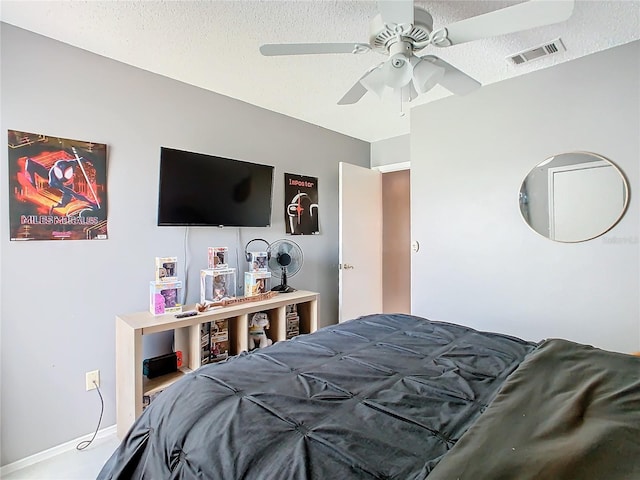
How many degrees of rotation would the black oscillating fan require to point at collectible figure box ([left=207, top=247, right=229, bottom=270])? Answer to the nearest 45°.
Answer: approximately 45° to its right

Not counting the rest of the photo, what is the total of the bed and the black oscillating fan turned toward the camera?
1

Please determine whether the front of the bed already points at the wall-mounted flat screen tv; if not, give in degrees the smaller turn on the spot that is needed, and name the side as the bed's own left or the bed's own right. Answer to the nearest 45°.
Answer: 0° — it already faces it

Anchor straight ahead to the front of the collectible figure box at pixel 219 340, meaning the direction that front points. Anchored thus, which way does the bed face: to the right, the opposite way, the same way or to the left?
the opposite way

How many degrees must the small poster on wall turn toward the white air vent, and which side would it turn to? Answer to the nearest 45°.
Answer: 0° — it already faces it

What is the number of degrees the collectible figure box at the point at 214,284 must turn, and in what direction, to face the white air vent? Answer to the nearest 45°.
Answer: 0° — it already faces it

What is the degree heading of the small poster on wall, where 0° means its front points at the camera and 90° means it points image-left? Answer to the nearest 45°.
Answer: approximately 315°
